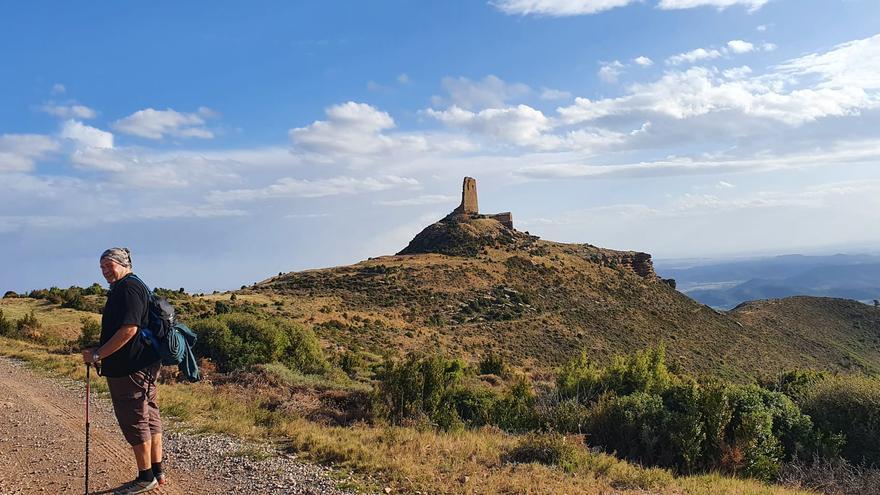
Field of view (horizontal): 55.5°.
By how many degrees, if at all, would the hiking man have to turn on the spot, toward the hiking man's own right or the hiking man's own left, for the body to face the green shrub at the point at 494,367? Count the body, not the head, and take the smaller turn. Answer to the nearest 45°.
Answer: approximately 135° to the hiking man's own right

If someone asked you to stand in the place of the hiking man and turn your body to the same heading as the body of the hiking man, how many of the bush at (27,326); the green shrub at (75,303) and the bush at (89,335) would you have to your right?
3

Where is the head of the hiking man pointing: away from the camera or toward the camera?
toward the camera

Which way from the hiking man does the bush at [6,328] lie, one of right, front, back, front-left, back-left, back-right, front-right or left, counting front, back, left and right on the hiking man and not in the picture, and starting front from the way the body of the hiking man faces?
right

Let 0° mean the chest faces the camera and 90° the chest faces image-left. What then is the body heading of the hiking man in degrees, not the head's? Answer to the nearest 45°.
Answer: approximately 90°

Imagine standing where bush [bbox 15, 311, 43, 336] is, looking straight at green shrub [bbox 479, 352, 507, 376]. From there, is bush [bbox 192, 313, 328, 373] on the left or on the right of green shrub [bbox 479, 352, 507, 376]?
right

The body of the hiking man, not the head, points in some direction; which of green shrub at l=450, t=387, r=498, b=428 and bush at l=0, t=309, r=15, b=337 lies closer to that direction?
the bush

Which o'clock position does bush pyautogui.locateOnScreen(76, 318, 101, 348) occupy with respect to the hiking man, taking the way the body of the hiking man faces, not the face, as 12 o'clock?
The bush is roughly at 3 o'clock from the hiking man.

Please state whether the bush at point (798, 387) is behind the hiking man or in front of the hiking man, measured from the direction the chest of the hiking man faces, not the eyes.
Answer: behind

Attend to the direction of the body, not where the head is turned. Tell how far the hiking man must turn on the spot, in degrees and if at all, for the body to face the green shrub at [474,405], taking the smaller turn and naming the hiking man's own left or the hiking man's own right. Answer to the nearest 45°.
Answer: approximately 135° to the hiking man's own right
